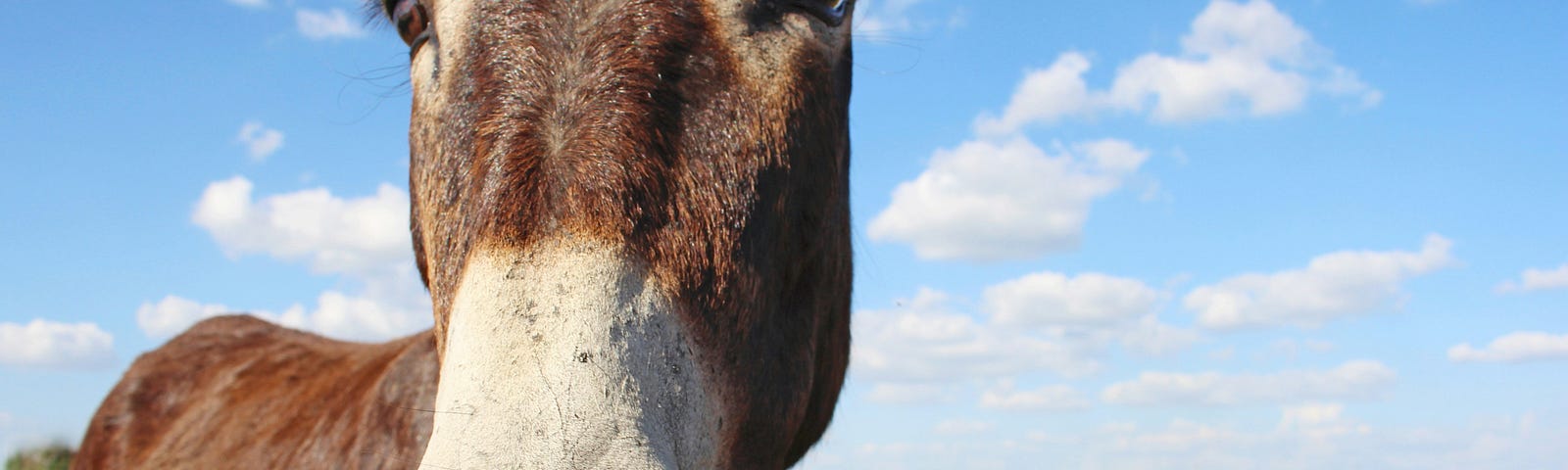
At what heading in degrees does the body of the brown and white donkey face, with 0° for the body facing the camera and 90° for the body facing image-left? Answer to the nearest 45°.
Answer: approximately 315°
